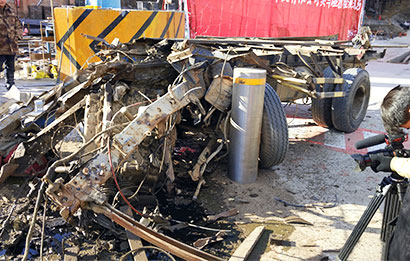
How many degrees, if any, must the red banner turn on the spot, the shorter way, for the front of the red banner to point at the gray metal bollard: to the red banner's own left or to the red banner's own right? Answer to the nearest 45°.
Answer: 0° — it already faces it

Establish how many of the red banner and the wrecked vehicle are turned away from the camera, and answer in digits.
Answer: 0

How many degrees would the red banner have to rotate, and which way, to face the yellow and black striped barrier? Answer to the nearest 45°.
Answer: approximately 45° to its right

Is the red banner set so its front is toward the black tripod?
yes

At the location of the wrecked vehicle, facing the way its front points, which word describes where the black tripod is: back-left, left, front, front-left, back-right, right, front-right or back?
left

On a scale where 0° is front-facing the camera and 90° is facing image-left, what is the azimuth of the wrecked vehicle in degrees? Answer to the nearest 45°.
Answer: approximately 45°

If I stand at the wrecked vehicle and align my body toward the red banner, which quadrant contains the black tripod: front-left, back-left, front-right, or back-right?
back-right

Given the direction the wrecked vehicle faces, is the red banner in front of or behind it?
behind

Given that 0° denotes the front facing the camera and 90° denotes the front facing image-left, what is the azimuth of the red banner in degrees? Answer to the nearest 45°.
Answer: approximately 0°
